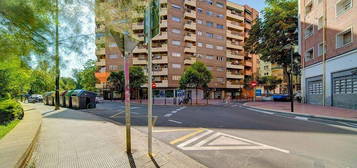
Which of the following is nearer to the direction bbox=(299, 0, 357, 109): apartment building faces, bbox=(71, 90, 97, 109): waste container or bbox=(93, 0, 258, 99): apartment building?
the waste container

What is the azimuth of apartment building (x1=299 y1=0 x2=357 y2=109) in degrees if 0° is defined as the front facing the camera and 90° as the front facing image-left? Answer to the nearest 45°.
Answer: approximately 45°

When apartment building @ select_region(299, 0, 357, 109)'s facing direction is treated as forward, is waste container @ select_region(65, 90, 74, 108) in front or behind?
in front

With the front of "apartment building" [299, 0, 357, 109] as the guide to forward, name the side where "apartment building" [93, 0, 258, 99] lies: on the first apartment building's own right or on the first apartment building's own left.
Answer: on the first apartment building's own right

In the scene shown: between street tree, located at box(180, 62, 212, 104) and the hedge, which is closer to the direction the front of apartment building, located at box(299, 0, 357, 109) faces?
the hedge

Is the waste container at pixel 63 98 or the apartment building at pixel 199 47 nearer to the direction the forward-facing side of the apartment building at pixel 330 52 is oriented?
the waste container

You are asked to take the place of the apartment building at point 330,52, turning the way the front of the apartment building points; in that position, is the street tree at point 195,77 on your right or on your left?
on your right

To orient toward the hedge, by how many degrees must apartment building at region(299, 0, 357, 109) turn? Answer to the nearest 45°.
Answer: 0° — it already faces it
